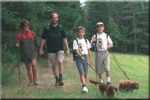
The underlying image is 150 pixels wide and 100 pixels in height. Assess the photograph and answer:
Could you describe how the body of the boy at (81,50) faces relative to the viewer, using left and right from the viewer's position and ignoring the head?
facing the viewer

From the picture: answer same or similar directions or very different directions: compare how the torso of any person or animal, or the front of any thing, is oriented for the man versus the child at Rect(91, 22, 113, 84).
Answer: same or similar directions

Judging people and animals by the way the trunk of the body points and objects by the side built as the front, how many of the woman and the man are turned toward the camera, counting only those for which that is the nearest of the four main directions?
2

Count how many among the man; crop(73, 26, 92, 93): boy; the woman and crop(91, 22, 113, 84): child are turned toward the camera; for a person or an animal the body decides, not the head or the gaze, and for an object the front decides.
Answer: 4

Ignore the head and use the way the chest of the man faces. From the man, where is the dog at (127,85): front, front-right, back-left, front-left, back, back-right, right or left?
left

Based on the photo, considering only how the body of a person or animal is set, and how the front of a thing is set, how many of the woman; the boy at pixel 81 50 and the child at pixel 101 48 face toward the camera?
3

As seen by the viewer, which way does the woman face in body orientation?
toward the camera

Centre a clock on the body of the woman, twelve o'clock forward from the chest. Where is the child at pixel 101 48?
The child is roughly at 9 o'clock from the woman.

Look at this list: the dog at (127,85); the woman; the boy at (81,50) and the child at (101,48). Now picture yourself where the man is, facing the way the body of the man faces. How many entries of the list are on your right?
1

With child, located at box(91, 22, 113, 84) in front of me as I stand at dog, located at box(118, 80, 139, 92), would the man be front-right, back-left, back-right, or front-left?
front-left

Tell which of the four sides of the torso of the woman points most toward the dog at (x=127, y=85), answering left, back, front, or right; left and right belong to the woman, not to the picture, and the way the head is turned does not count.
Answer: left

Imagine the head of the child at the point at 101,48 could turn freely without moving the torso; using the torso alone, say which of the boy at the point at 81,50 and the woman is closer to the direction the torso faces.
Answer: the boy

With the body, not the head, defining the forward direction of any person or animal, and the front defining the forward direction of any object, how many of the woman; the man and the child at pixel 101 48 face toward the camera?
3

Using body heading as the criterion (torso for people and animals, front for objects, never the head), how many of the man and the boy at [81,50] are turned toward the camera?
2

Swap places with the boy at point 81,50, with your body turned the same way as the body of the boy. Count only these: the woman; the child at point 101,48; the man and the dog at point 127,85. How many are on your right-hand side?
2
